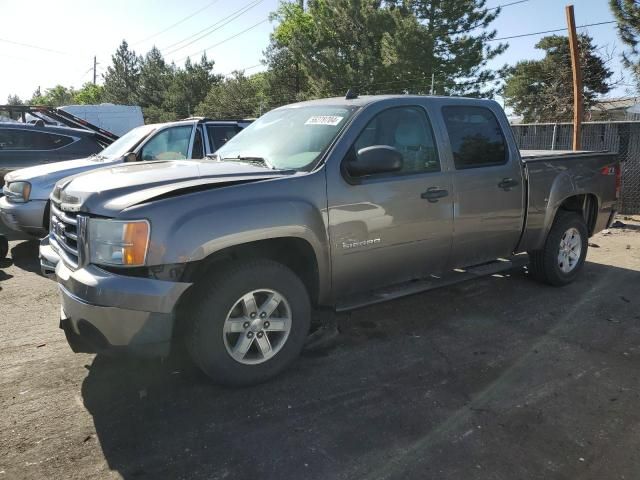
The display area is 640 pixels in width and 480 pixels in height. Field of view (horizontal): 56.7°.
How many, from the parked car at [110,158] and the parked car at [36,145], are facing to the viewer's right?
0

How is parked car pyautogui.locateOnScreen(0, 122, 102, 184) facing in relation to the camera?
to the viewer's left

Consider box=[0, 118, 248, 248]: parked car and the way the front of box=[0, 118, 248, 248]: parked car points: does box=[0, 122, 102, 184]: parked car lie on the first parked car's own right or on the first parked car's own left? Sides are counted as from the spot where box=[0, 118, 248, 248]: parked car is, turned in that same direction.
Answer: on the first parked car's own right

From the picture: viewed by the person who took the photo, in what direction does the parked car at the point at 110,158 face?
facing the viewer and to the left of the viewer

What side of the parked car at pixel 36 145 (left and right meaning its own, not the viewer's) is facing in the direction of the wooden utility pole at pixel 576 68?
back

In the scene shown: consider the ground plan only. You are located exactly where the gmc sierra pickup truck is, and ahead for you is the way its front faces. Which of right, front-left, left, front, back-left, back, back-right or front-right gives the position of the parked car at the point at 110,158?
right

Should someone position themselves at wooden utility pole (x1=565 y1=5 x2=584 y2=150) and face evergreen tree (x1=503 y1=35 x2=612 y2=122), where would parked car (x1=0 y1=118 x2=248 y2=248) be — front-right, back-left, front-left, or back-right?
back-left

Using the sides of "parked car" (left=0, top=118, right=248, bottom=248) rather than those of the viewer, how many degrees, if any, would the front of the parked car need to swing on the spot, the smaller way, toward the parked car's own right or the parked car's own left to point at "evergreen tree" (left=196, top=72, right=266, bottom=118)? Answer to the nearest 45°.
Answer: approximately 135° to the parked car's own right

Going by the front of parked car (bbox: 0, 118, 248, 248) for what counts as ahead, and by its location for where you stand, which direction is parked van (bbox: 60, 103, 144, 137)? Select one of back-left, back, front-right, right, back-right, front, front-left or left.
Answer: back-right

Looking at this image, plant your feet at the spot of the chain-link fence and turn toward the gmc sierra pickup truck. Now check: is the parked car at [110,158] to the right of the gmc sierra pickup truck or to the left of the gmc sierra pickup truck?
right

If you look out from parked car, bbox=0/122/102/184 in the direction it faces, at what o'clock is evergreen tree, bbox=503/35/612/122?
The evergreen tree is roughly at 5 o'clock from the parked car.

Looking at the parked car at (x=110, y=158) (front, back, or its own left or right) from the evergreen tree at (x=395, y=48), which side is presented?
back

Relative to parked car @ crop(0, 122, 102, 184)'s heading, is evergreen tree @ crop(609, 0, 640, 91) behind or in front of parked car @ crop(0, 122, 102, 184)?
behind
